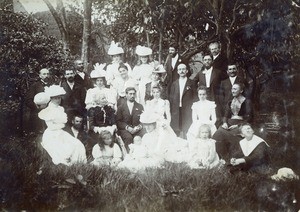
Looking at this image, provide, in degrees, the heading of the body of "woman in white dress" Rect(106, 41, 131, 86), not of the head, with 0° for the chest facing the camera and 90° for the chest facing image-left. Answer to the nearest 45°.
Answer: approximately 0°

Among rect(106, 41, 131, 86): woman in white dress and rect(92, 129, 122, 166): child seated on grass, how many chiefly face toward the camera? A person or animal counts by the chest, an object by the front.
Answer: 2

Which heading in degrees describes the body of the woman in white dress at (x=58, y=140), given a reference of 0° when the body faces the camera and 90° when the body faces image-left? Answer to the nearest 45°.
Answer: approximately 315°
